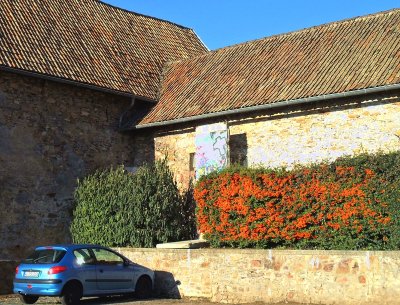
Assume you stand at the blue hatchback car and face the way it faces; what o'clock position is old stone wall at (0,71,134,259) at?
The old stone wall is roughly at 10 o'clock from the blue hatchback car.

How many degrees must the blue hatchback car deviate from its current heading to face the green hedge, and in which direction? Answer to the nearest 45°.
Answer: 0° — it already faces it

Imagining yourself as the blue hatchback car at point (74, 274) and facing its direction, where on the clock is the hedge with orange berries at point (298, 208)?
The hedge with orange berries is roughly at 2 o'clock from the blue hatchback car.

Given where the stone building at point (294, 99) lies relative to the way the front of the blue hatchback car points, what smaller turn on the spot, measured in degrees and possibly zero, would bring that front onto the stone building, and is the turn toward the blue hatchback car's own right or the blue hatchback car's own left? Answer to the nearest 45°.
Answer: approximately 45° to the blue hatchback car's own right

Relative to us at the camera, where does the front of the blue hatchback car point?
facing away from the viewer and to the right of the viewer
